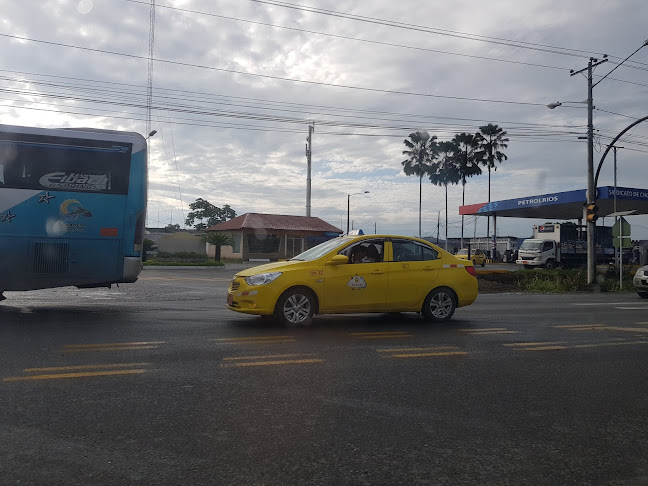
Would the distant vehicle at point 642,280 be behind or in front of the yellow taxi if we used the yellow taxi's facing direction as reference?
behind

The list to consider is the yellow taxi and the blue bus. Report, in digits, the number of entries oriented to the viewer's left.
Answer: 2

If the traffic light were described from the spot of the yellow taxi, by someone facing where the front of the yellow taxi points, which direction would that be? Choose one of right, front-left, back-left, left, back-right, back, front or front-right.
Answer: back-right

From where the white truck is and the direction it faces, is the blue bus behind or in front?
in front

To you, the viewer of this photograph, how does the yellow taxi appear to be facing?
facing to the left of the viewer

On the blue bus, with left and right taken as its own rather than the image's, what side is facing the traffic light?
back

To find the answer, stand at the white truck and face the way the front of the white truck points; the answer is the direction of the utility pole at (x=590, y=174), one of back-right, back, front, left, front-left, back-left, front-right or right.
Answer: front-left

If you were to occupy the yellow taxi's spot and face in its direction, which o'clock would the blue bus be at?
The blue bus is roughly at 12 o'clock from the yellow taxi.

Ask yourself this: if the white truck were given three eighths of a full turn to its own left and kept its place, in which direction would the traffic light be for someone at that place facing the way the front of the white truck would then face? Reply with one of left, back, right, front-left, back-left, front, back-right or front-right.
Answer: right

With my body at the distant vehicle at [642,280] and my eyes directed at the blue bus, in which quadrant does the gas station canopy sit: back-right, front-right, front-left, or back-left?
back-right

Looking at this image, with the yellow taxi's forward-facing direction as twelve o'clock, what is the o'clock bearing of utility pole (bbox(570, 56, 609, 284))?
The utility pole is roughly at 4 o'clock from the yellow taxi.

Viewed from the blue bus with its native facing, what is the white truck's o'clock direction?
The white truck is roughly at 5 o'clock from the blue bus.
